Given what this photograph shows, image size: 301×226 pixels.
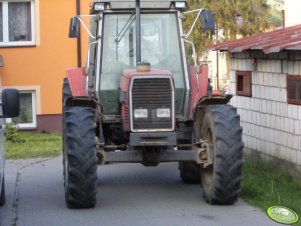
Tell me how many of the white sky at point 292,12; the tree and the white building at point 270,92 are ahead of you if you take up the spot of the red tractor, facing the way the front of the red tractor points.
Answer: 0

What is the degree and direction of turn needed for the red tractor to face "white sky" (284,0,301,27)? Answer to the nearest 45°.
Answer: approximately 135° to its left

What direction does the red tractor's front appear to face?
toward the camera

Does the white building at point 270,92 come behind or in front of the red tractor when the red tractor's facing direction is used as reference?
behind

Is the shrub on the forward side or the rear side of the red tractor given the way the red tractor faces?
on the rear side

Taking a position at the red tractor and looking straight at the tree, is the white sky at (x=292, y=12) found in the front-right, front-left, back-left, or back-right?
front-right

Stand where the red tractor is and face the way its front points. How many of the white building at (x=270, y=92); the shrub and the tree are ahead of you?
0

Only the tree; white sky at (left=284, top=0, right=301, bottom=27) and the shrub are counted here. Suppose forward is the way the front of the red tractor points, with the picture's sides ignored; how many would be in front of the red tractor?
0

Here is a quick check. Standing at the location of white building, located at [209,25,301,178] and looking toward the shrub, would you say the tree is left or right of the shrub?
right

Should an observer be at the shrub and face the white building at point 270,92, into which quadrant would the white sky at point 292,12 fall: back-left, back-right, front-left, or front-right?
front-left

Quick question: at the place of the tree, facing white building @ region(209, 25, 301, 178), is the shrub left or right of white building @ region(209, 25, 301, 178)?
right

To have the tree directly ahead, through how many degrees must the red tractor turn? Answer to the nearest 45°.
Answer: approximately 180°
